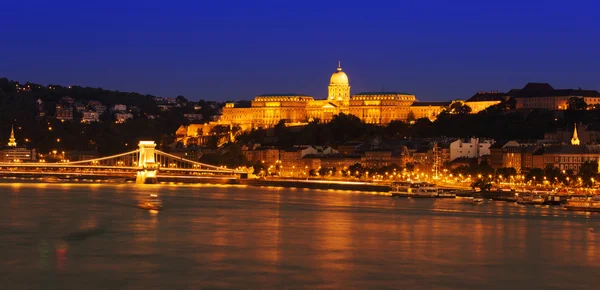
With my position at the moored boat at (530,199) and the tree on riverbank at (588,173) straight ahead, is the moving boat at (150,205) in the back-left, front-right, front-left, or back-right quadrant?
back-left
